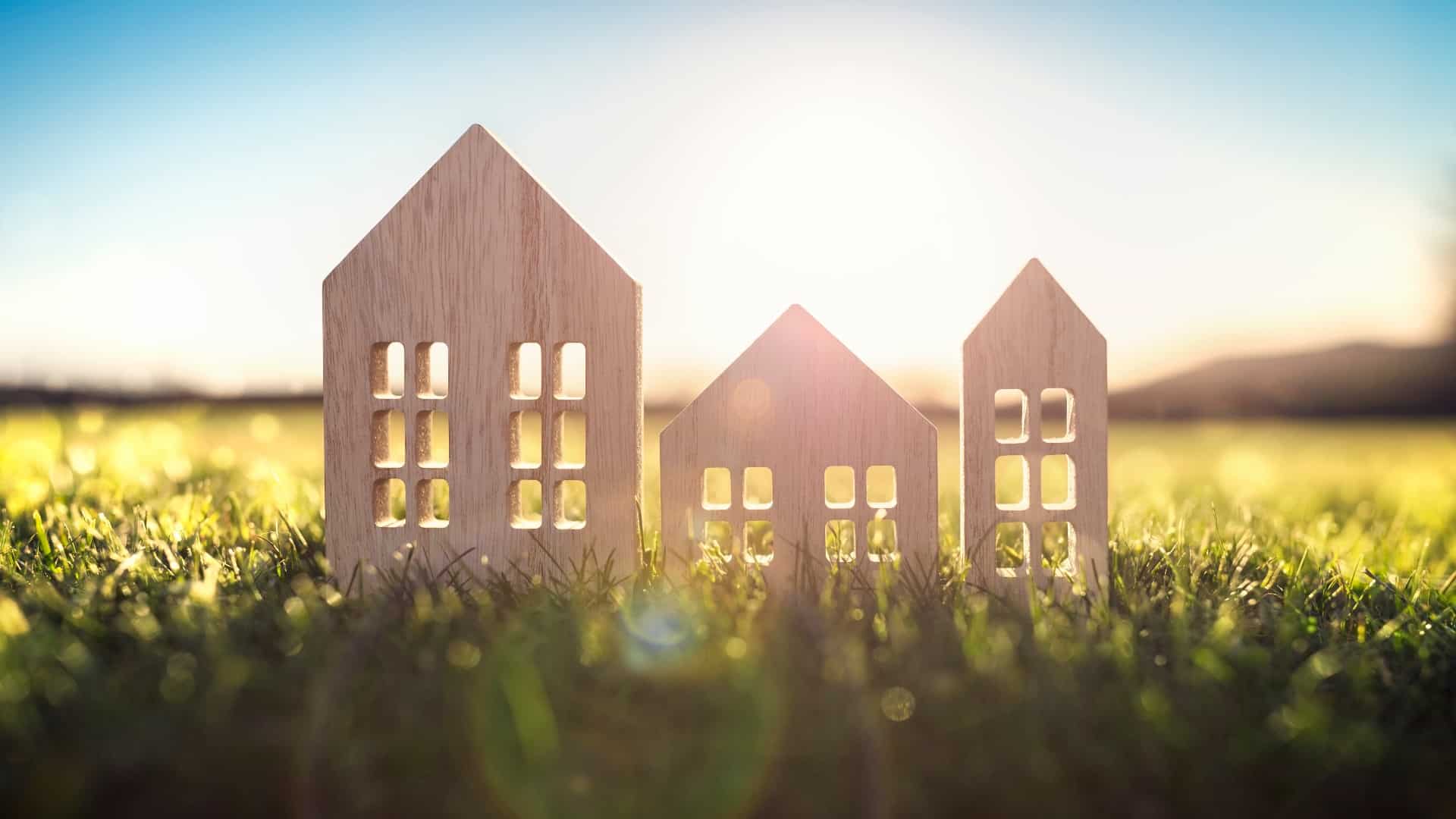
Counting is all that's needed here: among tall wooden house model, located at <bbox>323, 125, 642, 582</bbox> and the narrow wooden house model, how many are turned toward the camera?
2

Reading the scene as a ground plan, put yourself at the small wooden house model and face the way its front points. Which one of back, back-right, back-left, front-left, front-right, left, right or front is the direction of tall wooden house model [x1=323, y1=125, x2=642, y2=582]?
right

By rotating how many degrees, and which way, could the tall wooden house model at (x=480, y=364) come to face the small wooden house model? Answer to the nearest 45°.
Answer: approximately 90° to its left

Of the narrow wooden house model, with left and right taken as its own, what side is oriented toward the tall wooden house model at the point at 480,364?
right

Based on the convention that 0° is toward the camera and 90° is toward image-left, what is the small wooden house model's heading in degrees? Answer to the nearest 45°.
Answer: approximately 0°

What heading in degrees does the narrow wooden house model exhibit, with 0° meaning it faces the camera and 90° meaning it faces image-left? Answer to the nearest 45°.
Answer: approximately 0°

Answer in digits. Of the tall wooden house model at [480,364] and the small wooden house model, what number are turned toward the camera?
2
